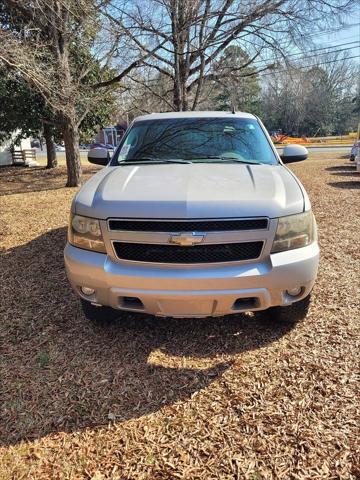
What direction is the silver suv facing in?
toward the camera

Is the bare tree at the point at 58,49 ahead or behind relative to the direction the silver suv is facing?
behind
